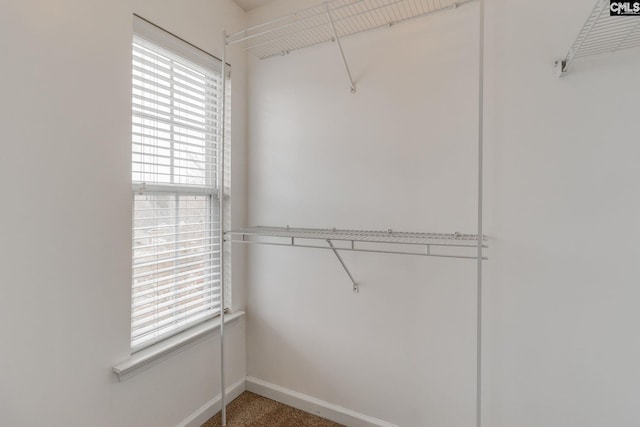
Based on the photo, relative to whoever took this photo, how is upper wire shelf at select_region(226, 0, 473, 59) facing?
facing the viewer and to the left of the viewer

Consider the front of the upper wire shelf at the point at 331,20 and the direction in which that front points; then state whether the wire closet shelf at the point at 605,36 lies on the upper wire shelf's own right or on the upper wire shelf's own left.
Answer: on the upper wire shelf's own left

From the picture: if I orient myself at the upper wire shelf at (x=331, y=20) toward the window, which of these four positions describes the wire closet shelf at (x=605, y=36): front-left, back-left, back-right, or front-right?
back-left
